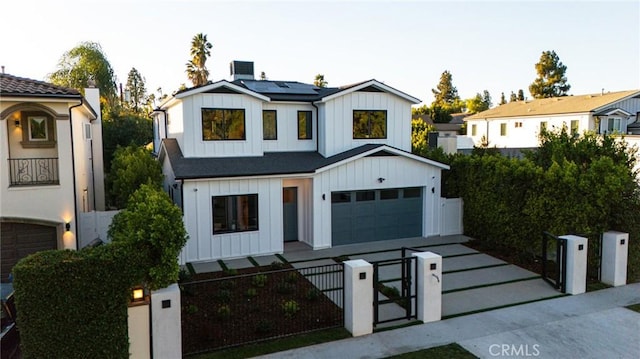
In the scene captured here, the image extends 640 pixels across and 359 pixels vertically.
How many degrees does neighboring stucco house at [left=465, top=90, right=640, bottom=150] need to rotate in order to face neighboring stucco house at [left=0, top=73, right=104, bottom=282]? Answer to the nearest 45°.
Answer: approximately 45° to its right

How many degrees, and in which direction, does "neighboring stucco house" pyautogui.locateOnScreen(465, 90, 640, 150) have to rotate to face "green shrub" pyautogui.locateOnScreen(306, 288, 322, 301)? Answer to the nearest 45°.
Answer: approximately 45° to its right

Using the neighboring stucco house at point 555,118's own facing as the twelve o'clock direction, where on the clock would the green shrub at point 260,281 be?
The green shrub is roughly at 2 o'clock from the neighboring stucco house.

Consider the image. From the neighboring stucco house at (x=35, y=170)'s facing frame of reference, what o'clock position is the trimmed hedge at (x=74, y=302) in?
The trimmed hedge is roughly at 12 o'clock from the neighboring stucco house.

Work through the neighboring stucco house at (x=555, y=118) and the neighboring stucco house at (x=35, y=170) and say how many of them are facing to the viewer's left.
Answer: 0

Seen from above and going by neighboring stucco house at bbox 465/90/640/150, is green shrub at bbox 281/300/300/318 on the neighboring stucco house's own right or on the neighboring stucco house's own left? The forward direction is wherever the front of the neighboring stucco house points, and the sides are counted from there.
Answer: on the neighboring stucco house's own right

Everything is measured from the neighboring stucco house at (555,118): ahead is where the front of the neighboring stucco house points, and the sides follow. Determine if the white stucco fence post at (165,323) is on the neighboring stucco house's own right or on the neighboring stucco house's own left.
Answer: on the neighboring stucco house's own right

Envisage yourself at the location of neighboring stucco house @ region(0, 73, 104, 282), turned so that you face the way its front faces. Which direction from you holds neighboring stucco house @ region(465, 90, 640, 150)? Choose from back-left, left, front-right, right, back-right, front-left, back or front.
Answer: left

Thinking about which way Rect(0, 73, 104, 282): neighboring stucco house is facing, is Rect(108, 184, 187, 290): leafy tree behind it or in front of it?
in front

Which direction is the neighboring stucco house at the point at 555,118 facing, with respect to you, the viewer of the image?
facing the viewer and to the right of the viewer

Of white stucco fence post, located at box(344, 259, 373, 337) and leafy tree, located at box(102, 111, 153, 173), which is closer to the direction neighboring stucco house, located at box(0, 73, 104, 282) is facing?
the white stucco fence post

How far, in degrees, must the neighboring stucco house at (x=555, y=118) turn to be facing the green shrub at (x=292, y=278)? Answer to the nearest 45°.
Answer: approximately 45° to its right

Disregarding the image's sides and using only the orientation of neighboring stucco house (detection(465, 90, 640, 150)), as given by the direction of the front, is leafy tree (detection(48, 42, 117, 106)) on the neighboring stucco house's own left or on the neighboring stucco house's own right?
on the neighboring stucco house's own right

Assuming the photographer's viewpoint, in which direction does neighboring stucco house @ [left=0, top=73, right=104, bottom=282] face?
facing the viewer

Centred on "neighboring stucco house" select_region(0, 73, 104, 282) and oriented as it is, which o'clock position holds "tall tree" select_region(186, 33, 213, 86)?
The tall tree is roughly at 7 o'clock from the neighboring stucco house.

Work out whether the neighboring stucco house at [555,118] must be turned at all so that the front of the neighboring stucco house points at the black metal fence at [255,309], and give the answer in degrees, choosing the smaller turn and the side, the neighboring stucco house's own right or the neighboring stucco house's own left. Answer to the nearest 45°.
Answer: approximately 45° to the neighboring stucco house's own right

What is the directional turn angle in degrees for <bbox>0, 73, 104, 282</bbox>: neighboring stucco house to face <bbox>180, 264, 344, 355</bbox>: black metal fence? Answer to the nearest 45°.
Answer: approximately 45° to its left
